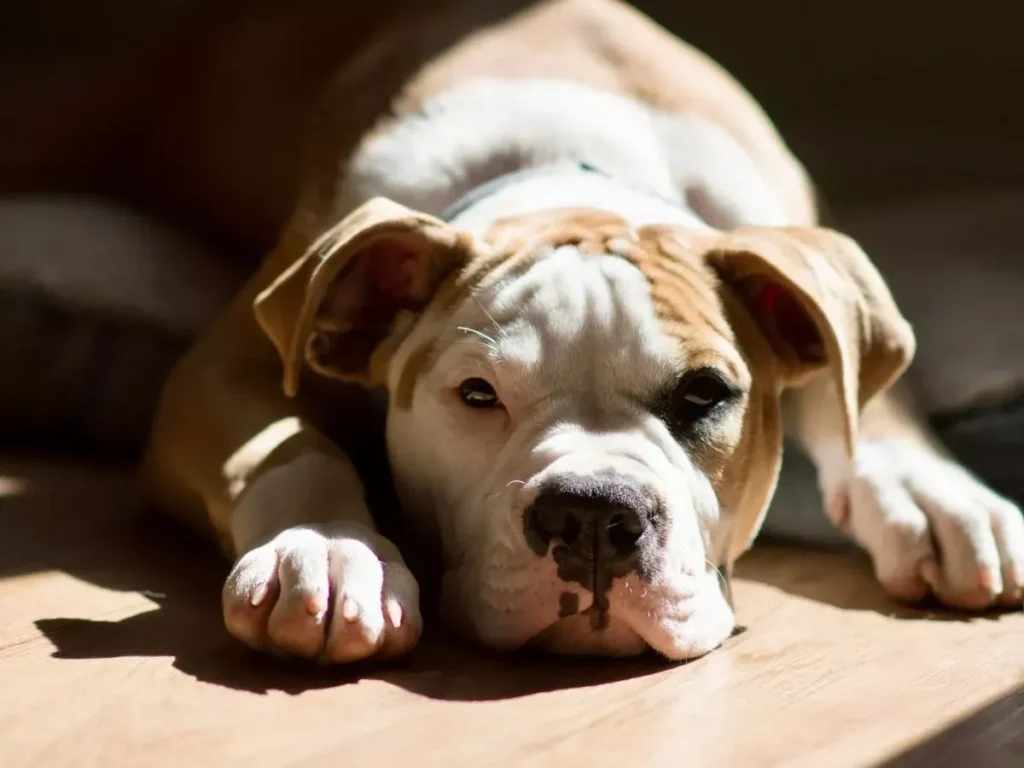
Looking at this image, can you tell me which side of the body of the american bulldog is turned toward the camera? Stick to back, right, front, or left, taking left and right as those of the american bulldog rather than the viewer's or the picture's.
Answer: front
